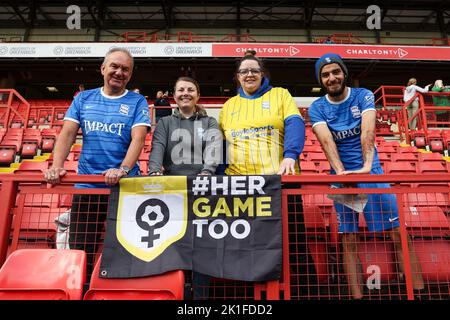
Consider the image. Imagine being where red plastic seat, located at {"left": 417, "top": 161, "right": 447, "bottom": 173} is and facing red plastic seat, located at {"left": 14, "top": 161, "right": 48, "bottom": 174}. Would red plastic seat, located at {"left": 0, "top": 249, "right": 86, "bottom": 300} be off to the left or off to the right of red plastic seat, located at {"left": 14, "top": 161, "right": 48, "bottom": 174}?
left

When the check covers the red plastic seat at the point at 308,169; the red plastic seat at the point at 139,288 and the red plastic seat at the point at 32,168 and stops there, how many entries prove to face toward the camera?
3

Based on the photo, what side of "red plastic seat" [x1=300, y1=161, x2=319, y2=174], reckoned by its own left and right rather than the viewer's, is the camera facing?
front

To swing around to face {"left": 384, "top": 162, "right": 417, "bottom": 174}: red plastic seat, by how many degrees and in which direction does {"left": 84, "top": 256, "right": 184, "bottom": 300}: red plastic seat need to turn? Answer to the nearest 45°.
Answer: approximately 135° to its left

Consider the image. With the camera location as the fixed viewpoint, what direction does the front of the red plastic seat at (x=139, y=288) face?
facing the viewer

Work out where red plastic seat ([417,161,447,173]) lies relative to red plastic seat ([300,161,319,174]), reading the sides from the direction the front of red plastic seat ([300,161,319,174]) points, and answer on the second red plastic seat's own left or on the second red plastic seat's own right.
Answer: on the second red plastic seat's own left

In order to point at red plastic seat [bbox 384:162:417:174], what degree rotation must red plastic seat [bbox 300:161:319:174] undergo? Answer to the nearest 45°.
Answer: approximately 90° to its left

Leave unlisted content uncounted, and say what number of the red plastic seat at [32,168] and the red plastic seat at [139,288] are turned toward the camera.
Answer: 2

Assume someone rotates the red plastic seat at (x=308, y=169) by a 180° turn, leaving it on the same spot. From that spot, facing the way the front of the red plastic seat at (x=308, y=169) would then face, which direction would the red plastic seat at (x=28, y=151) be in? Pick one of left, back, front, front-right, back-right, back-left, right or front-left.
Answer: left

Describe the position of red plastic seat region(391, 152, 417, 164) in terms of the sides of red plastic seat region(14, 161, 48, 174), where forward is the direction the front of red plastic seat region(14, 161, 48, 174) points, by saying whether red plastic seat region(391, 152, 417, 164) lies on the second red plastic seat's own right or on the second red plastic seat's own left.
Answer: on the second red plastic seat's own left
